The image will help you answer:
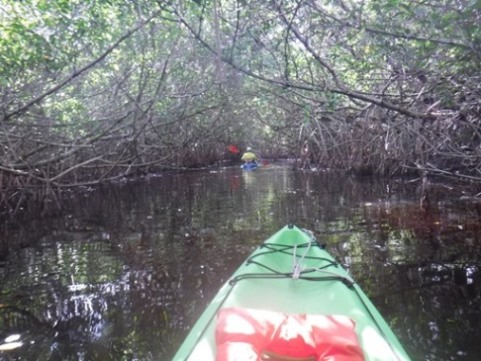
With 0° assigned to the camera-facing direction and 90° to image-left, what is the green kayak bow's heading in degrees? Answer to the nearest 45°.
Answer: approximately 180°
